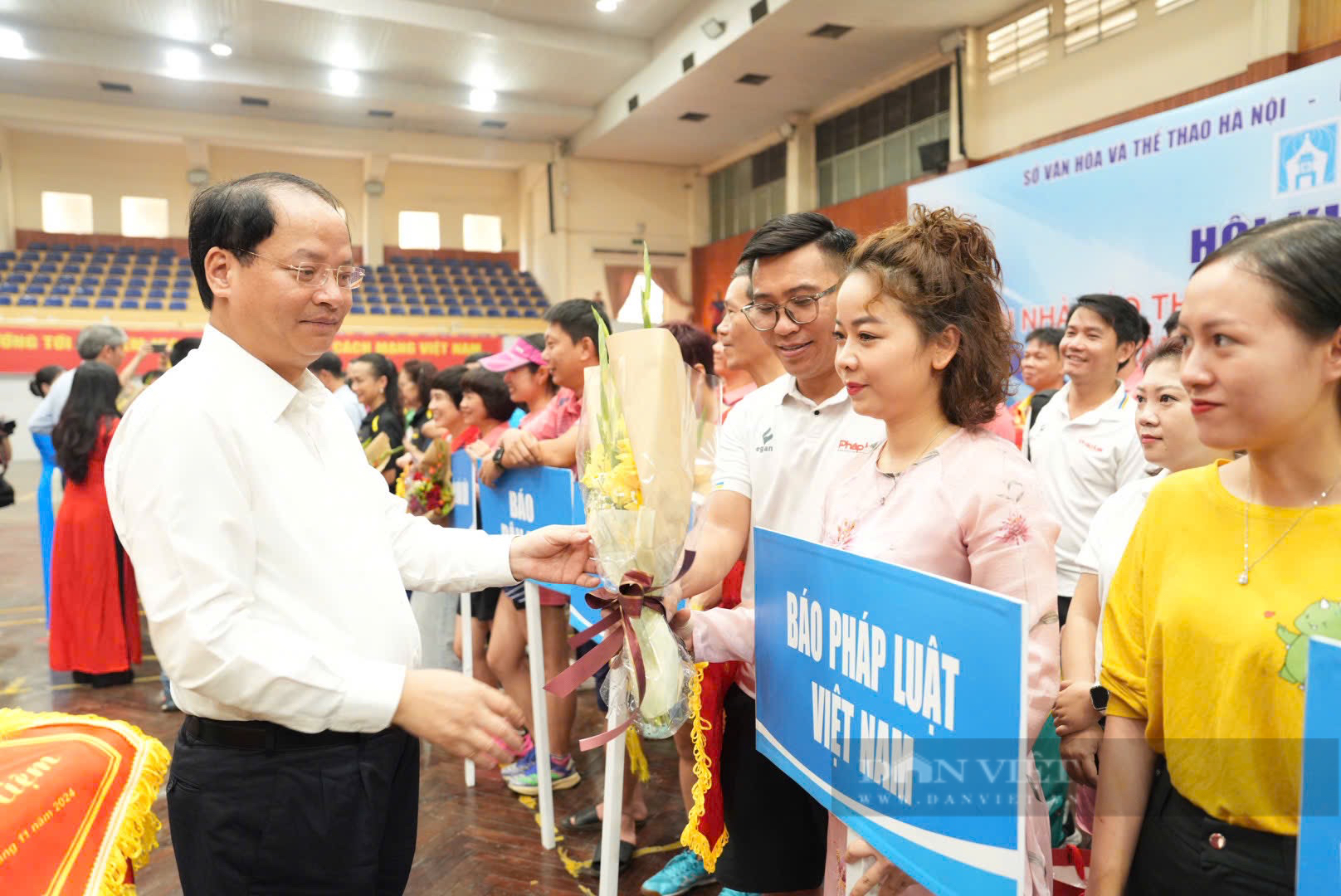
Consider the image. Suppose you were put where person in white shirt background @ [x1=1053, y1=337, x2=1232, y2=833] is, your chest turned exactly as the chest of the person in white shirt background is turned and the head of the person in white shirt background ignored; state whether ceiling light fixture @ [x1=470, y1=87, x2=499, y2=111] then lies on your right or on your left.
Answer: on your right

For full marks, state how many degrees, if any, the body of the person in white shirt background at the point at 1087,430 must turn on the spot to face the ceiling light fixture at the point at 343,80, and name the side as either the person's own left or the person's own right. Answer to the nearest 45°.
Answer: approximately 90° to the person's own right

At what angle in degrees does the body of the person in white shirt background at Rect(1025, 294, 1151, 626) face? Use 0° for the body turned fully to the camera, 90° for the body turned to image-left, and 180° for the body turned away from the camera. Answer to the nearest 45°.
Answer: approximately 45°

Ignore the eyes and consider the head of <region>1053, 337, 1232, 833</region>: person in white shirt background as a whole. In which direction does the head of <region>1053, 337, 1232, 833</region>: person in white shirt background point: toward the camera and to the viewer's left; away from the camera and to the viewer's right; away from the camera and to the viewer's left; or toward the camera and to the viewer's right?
toward the camera and to the viewer's left

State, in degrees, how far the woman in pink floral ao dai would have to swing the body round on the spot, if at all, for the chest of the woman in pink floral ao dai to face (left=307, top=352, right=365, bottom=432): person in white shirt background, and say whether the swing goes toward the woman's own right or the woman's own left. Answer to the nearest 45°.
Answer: approximately 90° to the woman's own right

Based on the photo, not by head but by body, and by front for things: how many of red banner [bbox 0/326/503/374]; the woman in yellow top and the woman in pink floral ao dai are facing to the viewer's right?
0

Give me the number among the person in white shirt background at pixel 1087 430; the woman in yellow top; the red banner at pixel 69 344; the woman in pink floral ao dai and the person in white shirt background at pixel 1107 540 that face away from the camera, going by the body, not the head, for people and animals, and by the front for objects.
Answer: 0

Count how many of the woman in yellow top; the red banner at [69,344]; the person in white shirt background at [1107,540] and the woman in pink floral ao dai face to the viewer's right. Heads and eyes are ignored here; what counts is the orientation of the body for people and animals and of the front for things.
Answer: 0

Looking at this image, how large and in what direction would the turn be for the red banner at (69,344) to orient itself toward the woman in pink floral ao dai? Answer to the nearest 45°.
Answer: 0° — it already faces them

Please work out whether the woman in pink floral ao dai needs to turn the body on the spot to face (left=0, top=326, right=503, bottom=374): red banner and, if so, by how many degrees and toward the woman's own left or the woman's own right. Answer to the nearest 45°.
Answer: approximately 90° to the woman's own right

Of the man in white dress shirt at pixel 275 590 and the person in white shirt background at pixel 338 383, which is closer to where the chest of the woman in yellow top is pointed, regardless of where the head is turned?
the man in white dress shirt

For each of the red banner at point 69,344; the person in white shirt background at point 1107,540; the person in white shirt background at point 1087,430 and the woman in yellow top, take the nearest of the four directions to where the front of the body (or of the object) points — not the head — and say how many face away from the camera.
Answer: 0

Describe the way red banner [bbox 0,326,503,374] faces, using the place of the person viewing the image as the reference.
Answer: facing the viewer

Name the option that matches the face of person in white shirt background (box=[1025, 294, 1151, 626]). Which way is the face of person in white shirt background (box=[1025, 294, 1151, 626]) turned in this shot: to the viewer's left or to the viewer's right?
to the viewer's left

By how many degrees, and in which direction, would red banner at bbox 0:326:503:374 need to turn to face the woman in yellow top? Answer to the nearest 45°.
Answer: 0° — it already faces them

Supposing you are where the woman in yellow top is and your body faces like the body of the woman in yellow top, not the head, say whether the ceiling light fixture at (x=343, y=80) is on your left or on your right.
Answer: on your right
